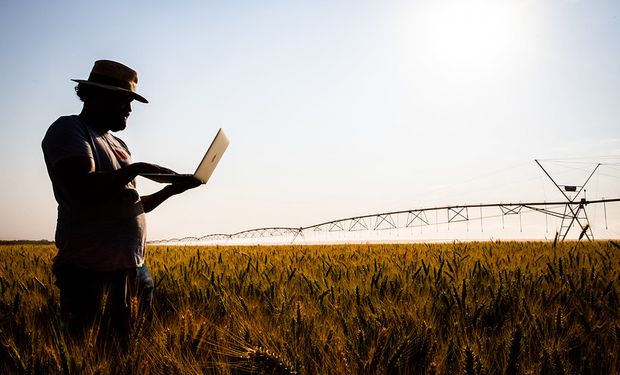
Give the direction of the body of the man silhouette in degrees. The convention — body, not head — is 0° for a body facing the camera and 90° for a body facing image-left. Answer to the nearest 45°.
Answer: approximately 315°
